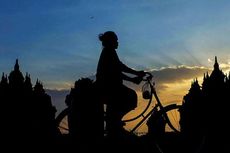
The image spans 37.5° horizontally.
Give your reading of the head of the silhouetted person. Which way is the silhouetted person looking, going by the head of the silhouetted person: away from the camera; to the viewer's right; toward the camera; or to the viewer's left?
to the viewer's right

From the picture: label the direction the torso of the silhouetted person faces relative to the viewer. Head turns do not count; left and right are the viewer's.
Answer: facing to the right of the viewer
